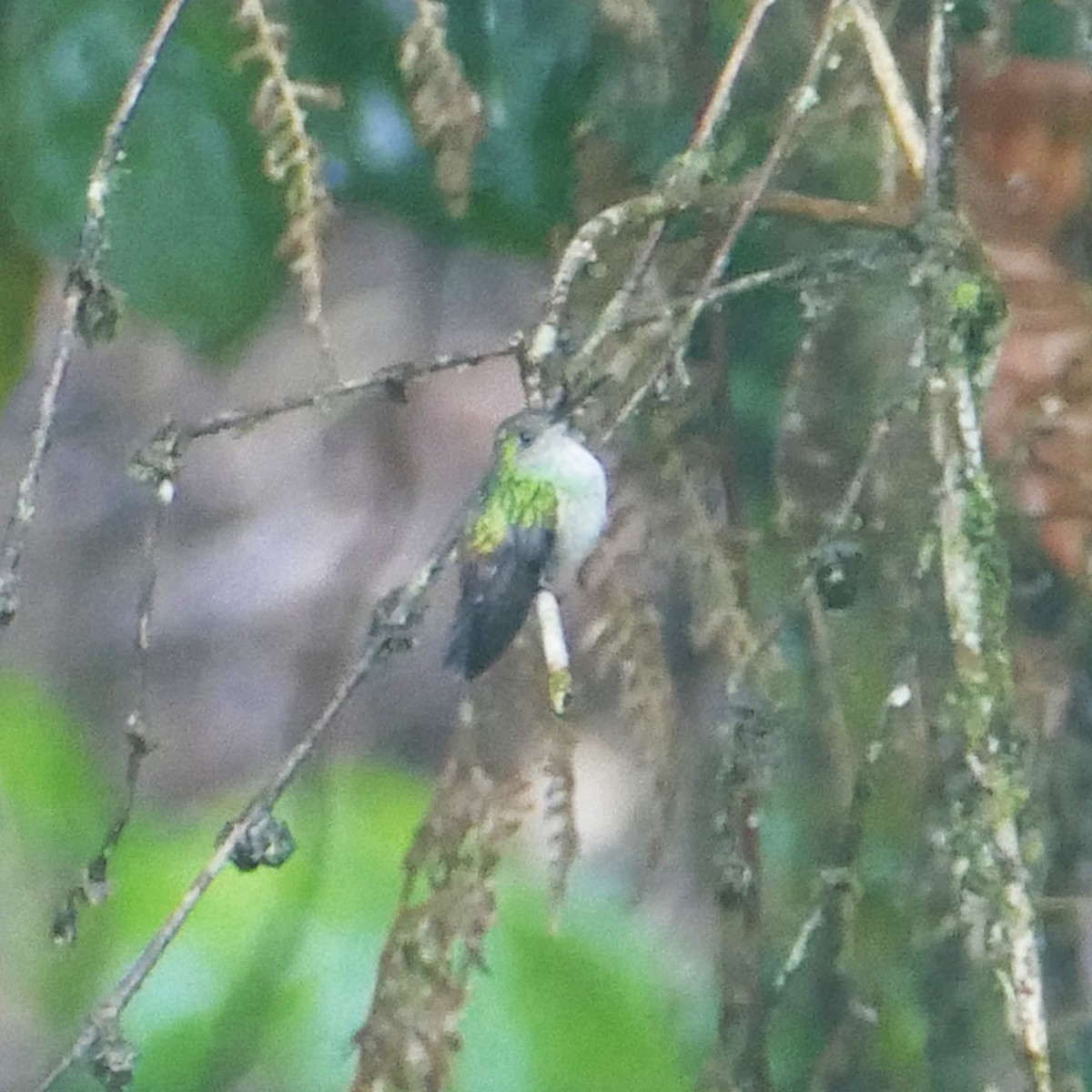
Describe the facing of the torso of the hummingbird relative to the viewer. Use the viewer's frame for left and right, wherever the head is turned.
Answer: facing to the right of the viewer
